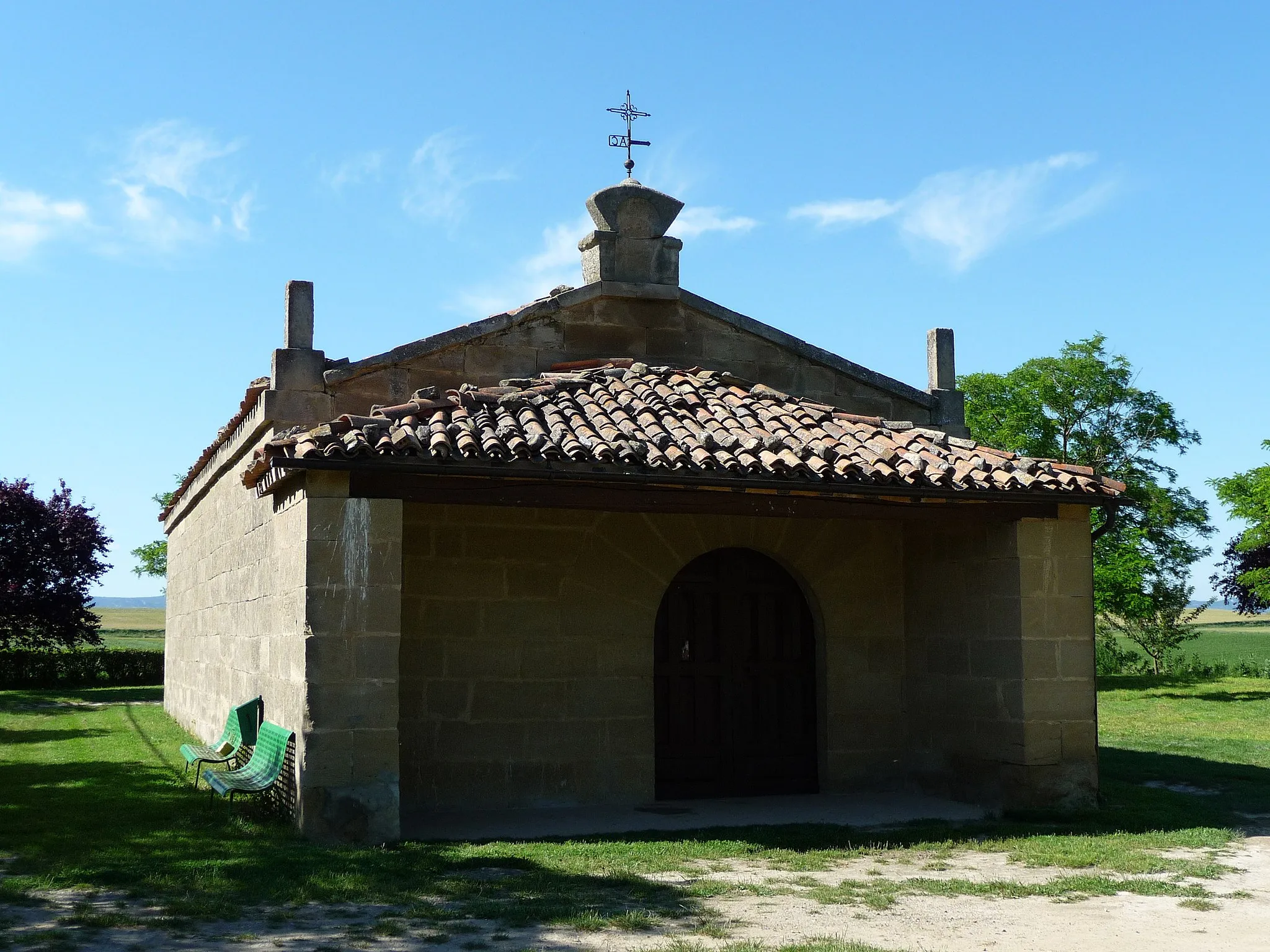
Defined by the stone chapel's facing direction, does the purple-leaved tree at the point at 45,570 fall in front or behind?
behind

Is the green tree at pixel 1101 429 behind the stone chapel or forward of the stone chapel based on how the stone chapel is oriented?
behind

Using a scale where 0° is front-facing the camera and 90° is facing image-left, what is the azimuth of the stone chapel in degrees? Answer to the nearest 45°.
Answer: approximately 0°

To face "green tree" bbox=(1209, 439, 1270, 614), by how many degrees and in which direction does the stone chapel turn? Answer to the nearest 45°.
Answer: approximately 135° to its left

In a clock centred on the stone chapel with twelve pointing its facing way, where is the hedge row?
The hedge row is roughly at 5 o'clock from the stone chapel.

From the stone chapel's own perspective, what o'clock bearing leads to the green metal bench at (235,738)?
The green metal bench is roughly at 3 o'clock from the stone chapel.
